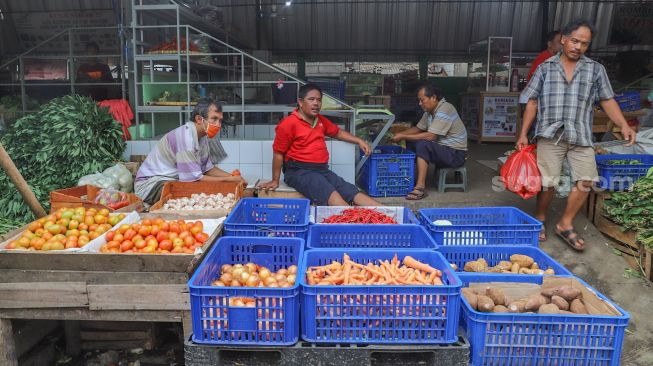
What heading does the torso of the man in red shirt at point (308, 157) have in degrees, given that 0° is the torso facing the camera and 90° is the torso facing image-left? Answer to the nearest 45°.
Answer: approximately 315°

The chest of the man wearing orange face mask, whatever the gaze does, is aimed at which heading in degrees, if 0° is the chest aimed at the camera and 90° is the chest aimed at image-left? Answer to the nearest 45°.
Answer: approximately 270°

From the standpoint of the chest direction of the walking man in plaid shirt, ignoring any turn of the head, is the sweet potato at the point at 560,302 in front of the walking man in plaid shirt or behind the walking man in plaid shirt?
in front

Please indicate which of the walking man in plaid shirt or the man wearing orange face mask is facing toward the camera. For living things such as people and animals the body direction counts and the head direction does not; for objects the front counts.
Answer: the walking man in plaid shirt

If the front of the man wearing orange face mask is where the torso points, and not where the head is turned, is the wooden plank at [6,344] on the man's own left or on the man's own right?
on the man's own right

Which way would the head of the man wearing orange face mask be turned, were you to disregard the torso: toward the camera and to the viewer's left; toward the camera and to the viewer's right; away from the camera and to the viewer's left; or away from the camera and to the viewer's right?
toward the camera and to the viewer's right

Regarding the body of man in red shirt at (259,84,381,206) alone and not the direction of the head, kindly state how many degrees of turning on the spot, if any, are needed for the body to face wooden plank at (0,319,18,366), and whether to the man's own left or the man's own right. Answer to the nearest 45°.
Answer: approximately 90° to the man's own right

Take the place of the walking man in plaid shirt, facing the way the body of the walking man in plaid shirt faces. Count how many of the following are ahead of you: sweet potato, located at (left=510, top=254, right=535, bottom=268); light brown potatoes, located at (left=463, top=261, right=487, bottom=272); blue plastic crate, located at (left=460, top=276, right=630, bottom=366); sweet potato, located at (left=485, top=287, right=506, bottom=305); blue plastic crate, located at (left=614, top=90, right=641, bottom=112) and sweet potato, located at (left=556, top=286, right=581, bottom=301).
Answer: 5

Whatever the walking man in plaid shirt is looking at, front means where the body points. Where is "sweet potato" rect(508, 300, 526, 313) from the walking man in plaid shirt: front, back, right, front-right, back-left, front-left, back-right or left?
front

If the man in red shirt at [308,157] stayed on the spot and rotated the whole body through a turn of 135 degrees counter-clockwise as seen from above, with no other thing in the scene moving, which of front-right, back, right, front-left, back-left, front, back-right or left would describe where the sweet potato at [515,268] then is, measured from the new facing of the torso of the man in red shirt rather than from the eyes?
back-right

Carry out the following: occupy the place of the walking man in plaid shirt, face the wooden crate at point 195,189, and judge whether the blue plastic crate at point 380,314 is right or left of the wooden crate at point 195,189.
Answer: left

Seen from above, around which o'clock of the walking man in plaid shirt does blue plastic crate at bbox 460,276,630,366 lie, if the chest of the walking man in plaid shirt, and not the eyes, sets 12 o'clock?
The blue plastic crate is roughly at 12 o'clock from the walking man in plaid shirt.

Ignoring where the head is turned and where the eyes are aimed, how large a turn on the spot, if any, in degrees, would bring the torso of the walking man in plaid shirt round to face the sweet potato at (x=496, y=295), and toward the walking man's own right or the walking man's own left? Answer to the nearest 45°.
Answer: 0° — they already face it

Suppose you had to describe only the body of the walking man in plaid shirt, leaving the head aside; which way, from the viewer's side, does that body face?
toward the camera
